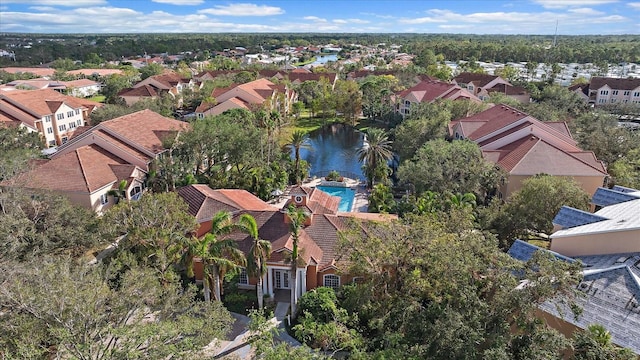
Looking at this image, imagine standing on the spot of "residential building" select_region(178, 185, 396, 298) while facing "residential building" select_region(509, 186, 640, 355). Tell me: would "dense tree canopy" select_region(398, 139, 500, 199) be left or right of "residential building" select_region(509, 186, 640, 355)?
left

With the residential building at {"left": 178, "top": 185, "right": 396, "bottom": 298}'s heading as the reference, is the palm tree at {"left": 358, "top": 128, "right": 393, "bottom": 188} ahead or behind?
behind

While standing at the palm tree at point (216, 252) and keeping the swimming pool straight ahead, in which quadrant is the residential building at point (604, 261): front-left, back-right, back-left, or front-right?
front-right

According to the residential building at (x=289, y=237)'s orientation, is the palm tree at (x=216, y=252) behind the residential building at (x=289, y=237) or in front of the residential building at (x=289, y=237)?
in front

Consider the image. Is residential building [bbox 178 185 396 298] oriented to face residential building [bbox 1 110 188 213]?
no

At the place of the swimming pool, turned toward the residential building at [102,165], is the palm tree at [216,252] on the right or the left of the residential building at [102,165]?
left

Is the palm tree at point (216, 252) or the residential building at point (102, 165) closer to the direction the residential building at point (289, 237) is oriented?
the palm tree

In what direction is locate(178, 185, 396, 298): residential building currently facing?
toward the camera

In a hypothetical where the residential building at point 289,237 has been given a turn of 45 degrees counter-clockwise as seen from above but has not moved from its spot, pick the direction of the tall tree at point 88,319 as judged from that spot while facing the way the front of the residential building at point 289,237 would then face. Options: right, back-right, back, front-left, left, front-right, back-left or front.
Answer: right

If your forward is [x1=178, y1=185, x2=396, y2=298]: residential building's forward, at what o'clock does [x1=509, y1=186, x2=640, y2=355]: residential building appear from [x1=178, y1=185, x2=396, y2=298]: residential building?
[x1=509, y1=186, x2=640, y2=355]: residential building is roughly at 10 o'clock from [x1=178, y1=185, x2=396, y2=298]: residential building.

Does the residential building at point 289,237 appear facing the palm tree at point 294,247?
yes

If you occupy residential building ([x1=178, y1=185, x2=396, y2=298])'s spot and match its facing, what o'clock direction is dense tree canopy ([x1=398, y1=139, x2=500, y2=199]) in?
The dense tree canopy is roughly at 8 o'clock from the residential building.

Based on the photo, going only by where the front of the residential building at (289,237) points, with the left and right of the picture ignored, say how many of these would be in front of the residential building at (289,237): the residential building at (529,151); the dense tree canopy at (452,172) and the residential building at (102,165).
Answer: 0

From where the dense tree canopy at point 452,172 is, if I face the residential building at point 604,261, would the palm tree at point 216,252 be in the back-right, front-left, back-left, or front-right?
front-right

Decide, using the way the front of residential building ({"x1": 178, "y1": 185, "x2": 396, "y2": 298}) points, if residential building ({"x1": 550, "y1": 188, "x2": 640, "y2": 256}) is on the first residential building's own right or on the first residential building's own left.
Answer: on the first residential building's own left

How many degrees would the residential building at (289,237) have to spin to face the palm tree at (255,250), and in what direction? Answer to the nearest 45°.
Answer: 0° — it already faces it

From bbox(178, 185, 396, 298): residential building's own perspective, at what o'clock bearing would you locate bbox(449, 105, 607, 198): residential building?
bbox(449, 105, 607, 198): residential building is roughly at 8 o'clock from bbox(178, 185, 396, 298): residential building.
